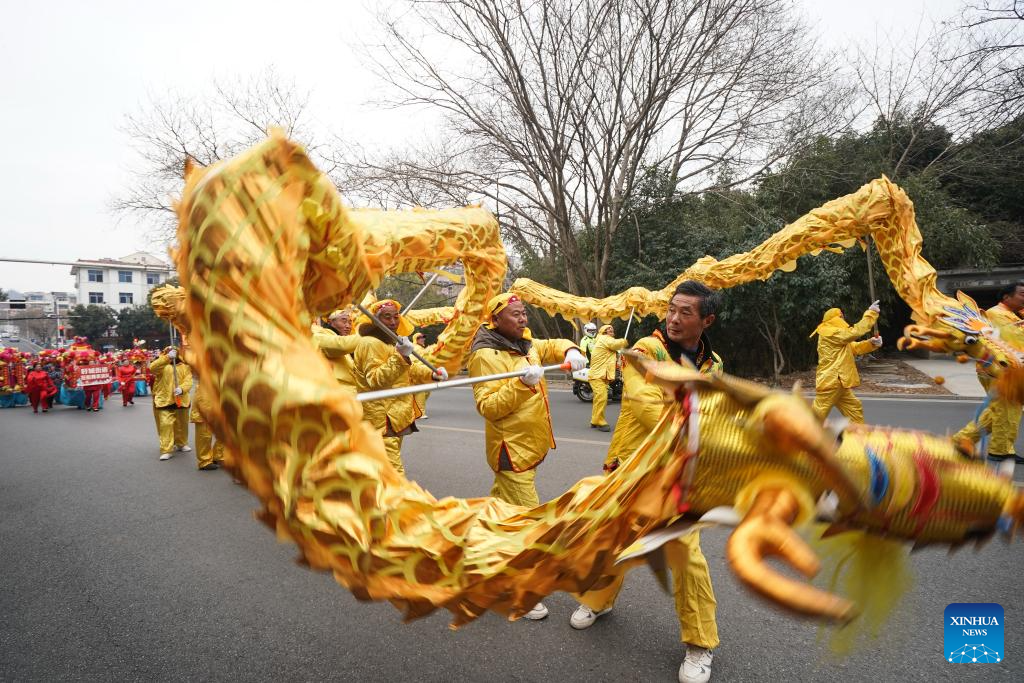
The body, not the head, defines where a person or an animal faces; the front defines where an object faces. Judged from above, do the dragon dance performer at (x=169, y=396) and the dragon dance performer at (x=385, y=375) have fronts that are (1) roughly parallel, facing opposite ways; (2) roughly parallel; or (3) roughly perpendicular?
roughly parallel

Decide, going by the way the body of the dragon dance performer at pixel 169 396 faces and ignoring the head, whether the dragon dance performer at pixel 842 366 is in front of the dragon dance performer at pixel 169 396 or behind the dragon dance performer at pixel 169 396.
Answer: in front

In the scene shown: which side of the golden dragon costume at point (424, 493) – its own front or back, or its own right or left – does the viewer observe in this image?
right

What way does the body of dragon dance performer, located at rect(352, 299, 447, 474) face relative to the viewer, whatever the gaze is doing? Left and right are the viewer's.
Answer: facing the viewer and to the right of the viewer

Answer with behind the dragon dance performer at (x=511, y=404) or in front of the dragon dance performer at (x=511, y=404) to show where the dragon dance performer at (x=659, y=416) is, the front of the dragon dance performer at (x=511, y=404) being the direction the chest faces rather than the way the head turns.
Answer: in front

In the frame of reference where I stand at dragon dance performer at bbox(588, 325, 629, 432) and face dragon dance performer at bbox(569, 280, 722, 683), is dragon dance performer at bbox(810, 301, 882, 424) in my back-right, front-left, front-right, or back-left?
front-left
